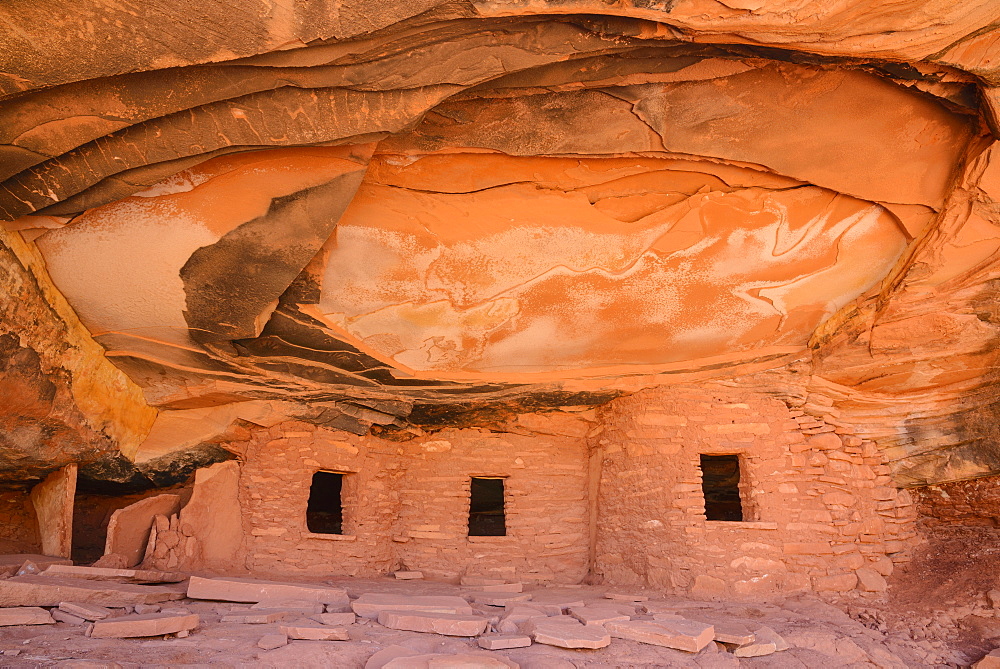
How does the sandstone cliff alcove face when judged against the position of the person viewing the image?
facing the viewer

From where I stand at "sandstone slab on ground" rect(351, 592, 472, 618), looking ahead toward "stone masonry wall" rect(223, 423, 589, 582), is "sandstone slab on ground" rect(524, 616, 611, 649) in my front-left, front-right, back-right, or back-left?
back-right

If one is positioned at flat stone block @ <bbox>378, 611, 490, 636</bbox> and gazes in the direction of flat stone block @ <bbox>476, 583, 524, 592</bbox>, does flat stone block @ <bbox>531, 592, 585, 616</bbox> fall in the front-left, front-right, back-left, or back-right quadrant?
front-right
